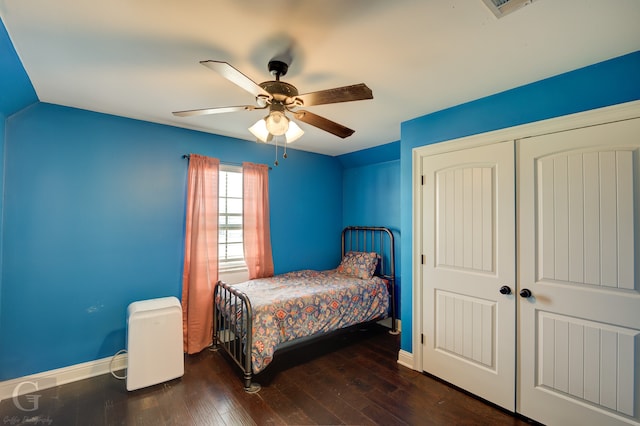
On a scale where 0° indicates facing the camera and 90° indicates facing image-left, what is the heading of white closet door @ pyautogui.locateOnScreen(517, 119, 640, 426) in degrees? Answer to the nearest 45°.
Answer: approximately 45°

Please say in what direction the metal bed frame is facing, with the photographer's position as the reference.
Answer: facing the viewer and to the left of the viewer

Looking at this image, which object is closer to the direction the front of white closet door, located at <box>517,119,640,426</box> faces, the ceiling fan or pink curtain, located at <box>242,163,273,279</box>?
the ceiling fan

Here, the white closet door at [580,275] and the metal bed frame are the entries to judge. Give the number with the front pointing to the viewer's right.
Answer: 0

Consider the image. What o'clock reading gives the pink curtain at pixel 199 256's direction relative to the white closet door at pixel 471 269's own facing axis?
The pink curtain is roughly at 1 o'clock from the white closet door.

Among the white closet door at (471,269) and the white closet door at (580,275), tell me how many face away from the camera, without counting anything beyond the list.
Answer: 0

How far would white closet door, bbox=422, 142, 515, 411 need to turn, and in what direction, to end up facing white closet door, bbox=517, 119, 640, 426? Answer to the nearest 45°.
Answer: approximately 90° to its left

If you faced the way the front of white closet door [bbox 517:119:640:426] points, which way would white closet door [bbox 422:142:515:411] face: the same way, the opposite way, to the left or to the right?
the same way

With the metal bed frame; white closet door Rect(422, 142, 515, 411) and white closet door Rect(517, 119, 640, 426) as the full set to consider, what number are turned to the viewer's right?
0

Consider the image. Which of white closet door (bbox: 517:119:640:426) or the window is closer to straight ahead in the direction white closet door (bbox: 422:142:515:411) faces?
the window

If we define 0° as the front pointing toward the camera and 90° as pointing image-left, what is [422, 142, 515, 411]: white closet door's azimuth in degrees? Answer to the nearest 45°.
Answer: approximately 45°

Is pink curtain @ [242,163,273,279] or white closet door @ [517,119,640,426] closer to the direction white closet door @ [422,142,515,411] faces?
the pink curtain

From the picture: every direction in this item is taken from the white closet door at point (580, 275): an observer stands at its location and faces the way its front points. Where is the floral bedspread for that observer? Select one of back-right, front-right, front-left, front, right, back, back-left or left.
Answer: front-right
